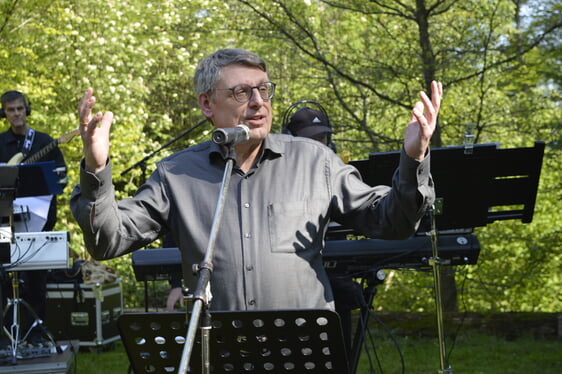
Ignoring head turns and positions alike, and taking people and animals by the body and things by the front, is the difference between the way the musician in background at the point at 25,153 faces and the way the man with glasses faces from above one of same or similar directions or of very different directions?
same or similar directions

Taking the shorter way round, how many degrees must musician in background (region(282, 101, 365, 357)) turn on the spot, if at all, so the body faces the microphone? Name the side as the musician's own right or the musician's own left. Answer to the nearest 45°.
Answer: approximately 45° to the musician's own right

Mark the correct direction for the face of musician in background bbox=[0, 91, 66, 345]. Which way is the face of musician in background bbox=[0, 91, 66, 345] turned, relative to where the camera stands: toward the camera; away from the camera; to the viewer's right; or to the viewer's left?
toward the camera

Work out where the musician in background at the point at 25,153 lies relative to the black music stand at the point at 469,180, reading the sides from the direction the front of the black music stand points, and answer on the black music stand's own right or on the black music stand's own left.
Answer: on the black music stand's own left

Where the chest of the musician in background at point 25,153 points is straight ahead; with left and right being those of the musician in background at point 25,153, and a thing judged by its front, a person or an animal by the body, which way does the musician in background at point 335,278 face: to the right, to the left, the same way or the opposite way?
the same way

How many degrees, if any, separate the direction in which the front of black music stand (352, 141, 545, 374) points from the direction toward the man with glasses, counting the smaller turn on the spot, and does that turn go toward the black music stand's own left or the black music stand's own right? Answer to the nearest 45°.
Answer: approximately 135° to the black music stand's own left

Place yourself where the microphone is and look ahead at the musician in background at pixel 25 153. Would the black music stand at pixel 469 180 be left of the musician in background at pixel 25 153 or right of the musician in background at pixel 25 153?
right

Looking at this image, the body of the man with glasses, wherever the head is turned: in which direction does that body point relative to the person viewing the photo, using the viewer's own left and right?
facing the viewer

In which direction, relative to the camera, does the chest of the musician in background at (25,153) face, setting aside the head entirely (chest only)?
toward the camera

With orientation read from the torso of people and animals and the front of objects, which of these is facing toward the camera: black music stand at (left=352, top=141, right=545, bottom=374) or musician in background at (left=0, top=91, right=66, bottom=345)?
the musician in background

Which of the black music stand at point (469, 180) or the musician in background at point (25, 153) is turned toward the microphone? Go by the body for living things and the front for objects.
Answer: the musician in background

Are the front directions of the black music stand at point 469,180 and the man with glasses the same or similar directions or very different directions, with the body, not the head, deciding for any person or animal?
very different directions

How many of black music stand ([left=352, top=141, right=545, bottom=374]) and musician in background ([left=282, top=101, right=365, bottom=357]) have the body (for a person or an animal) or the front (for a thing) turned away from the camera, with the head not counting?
1

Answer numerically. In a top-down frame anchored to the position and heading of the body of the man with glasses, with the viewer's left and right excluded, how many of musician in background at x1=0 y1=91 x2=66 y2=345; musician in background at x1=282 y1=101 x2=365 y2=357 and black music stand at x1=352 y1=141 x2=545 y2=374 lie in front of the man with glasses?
0

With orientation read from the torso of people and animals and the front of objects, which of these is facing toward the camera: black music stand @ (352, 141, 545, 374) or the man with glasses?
the man with glasses

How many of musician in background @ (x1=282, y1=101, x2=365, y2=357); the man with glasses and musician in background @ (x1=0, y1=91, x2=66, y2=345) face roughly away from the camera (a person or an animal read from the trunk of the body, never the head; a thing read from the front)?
0

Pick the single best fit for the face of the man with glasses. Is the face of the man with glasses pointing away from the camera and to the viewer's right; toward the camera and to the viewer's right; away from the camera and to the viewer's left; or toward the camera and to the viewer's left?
toward the camera and to the viewer's right

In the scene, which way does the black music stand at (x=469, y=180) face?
away from the camera
